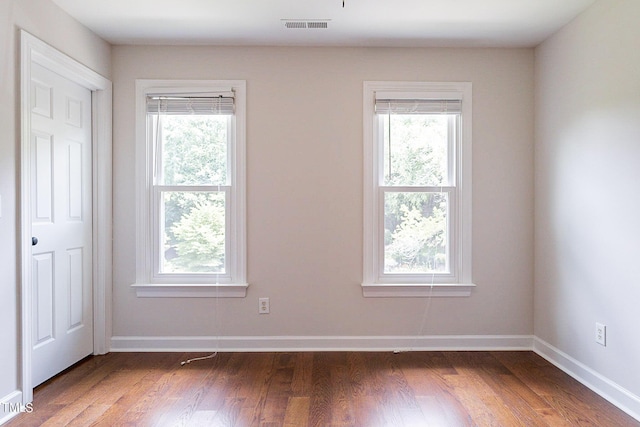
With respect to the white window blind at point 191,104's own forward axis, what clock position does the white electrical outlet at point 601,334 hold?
The white electrical outlet is roughly at 10 o'clock from the white window blind.

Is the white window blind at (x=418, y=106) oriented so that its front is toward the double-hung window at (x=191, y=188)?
no

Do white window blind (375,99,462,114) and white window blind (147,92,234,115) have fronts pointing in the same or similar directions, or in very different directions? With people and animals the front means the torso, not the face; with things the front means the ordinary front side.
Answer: same or similar directions

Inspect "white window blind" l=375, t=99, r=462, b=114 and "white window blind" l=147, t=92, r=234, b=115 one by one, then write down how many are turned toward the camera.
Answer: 2

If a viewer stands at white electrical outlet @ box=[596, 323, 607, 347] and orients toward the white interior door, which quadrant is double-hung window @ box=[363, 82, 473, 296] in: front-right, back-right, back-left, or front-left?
front-right

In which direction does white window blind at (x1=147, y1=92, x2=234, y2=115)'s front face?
toward the camera

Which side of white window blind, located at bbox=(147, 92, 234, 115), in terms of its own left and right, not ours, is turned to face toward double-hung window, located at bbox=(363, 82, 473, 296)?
left

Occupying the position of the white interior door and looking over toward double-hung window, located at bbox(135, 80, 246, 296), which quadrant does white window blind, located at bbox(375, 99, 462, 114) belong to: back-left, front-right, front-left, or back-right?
front-right

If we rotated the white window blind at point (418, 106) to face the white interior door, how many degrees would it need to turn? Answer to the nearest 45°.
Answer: approximately 45° to its right

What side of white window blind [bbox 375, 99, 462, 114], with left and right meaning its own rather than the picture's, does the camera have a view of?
front

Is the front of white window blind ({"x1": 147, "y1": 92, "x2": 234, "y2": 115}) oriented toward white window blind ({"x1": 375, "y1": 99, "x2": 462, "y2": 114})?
no
